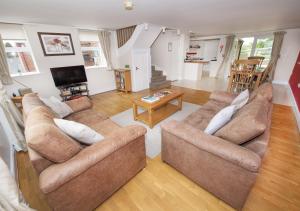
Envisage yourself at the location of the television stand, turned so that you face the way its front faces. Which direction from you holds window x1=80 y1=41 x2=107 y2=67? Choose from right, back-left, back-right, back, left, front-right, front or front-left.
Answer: left

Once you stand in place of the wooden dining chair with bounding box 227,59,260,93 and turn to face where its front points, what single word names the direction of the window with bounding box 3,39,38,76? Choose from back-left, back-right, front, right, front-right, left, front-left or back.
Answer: back-left

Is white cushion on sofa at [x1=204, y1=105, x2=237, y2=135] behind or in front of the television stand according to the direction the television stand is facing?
in front

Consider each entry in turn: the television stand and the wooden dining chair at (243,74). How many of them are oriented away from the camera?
1

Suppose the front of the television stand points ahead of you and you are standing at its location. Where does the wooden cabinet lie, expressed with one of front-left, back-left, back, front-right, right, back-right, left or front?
front-left

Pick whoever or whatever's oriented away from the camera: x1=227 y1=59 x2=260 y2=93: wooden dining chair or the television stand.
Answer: the wooden dining chair

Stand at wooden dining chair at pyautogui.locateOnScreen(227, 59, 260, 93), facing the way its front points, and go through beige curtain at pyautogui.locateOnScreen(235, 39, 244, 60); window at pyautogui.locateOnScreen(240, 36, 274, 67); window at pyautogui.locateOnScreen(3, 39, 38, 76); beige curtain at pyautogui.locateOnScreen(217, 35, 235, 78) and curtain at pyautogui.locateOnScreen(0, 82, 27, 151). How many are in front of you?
3

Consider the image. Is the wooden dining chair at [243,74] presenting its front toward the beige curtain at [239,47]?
yes

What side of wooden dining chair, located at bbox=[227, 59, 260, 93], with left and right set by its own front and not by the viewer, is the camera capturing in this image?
back

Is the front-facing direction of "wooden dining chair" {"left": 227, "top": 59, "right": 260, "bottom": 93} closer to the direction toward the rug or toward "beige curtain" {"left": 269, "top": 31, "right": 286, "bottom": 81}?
the beige curtain

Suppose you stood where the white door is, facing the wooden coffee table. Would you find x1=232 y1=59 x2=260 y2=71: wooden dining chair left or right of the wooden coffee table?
left

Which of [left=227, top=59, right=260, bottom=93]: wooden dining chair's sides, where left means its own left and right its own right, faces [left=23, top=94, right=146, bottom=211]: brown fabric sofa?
back

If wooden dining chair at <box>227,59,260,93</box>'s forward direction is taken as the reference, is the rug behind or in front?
behind

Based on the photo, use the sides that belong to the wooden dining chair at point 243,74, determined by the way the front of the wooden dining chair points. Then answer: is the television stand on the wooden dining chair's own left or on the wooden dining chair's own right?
on the wooden dining chair's own left

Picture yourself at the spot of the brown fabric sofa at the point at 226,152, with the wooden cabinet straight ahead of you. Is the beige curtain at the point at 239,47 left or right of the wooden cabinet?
right

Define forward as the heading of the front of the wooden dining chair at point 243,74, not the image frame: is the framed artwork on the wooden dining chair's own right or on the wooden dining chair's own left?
on the wooden dining chair's own left

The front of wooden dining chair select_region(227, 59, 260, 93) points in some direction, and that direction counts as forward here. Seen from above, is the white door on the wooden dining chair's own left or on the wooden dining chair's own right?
on the wooden dining chair's own left

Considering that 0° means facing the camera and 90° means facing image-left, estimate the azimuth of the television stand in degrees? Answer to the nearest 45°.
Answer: approximately 315°
